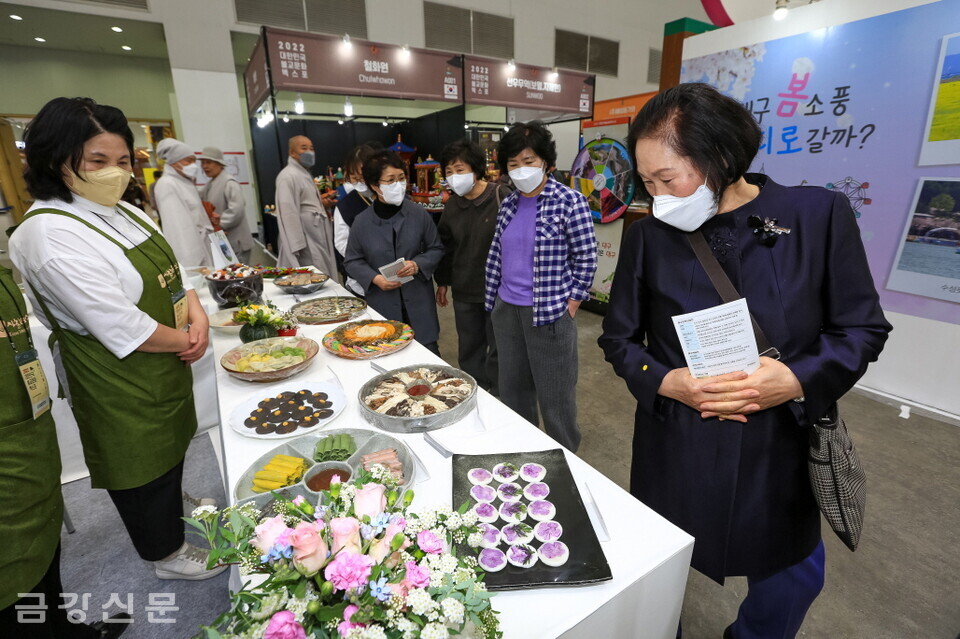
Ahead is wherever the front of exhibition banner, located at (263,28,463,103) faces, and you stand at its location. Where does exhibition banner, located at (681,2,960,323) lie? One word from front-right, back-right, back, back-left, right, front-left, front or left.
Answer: front

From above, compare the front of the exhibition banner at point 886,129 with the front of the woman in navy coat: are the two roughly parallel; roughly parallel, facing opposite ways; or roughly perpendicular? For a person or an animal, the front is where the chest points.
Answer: roughly parallel

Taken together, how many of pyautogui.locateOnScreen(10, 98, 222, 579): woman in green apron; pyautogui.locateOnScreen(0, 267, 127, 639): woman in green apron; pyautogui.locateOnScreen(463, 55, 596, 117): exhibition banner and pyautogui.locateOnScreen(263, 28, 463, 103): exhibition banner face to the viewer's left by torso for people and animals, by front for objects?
0

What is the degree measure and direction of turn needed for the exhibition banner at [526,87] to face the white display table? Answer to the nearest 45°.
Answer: approximately 45° to its right

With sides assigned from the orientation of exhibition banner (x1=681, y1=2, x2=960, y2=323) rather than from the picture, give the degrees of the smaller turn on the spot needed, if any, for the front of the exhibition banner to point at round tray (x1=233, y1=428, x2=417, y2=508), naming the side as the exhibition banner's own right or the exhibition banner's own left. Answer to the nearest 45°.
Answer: approximately 45° to the exhibition banner's own left

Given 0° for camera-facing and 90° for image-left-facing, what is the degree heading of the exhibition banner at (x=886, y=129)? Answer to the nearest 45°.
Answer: approximately 45°

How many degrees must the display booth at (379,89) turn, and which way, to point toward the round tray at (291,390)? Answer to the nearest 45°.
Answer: approximately 45° to its right

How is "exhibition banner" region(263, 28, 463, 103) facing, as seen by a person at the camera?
facing the viewer and to the right of the viewer

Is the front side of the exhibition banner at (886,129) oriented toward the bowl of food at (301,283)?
yes

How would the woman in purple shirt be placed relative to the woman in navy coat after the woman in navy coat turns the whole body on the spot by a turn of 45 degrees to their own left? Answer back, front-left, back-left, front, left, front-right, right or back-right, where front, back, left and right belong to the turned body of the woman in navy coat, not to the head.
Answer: back-right

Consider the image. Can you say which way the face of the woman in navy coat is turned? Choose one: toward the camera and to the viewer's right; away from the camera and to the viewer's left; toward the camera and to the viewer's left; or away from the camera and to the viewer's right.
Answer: toward the camera and to the viewer's left

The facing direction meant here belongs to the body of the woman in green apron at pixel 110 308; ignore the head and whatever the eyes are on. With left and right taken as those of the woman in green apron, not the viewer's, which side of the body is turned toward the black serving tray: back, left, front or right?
front

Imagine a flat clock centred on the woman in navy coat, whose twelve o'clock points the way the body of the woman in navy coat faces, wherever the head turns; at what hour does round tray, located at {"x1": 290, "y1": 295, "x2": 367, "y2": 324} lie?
The round tray is roughly at 2 o'clock from the woman in navy coat.
